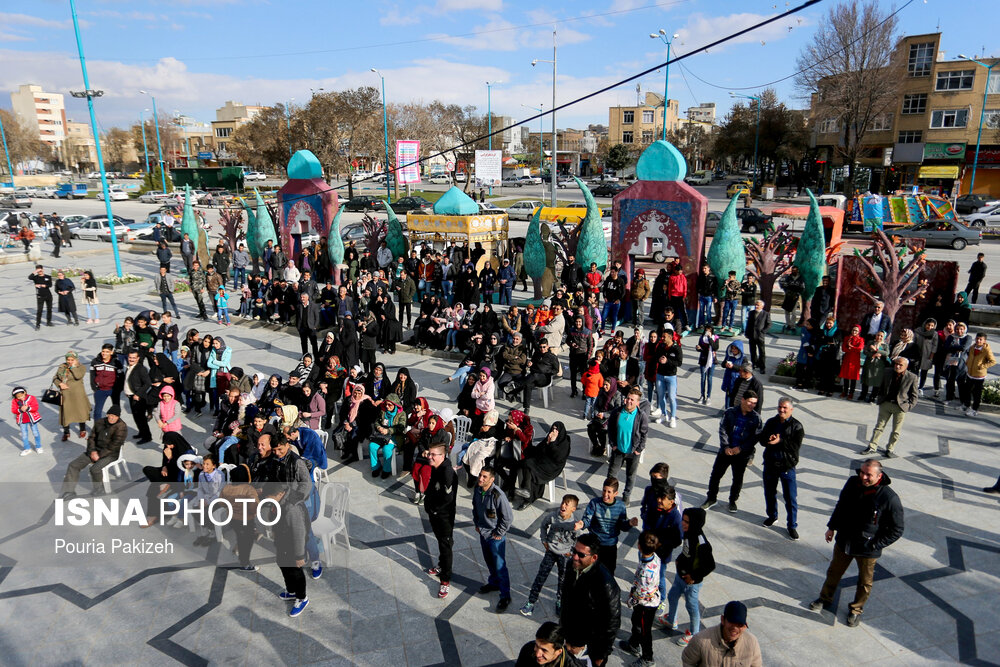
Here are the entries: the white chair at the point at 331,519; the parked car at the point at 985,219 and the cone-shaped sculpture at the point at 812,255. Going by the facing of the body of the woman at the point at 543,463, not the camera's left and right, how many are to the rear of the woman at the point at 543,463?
2

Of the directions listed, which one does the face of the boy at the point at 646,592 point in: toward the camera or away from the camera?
away from the camera

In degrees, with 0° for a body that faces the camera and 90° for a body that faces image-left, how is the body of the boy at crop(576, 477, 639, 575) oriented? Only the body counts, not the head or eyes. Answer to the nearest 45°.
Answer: approximately 0°

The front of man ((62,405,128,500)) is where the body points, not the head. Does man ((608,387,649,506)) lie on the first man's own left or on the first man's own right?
on the first man's own left
